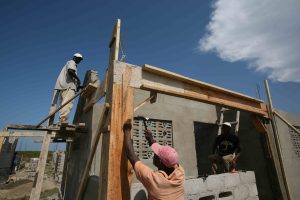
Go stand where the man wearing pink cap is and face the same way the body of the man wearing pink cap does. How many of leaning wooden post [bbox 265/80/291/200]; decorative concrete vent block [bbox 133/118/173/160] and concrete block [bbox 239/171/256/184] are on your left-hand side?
0

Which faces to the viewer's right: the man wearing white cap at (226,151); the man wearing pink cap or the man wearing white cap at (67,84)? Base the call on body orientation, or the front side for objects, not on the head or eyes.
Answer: the man wearing white cap at (67,84)

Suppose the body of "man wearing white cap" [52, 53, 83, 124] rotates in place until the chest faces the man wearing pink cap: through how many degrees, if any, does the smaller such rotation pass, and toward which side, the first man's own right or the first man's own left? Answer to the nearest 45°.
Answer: approximately 90° to the first man's own right

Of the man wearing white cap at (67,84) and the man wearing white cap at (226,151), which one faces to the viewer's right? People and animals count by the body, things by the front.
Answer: the man wearing white cap at (67,84)

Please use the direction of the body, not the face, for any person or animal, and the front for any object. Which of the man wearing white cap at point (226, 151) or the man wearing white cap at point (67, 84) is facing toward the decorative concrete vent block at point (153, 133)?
the man wearing white cap at point (67, 84)

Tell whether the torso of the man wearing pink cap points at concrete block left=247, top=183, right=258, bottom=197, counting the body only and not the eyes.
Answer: no

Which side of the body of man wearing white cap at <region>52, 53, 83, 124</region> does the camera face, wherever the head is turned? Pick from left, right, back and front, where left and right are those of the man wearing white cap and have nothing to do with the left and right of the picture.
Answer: right

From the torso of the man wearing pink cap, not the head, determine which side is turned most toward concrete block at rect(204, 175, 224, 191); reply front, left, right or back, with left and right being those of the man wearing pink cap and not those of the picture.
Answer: right

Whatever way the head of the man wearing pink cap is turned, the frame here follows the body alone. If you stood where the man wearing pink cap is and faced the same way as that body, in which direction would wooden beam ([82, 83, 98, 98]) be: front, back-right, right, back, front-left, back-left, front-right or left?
front

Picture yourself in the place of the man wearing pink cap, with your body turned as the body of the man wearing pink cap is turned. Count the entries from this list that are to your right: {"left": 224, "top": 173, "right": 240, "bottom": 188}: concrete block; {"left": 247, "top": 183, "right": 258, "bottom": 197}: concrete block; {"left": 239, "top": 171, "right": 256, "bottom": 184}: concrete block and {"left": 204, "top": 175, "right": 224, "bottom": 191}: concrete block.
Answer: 4

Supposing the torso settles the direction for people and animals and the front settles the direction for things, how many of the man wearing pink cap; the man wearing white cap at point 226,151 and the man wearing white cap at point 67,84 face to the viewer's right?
1

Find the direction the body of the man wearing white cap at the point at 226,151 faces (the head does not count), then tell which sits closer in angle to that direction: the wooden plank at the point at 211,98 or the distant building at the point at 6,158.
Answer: the wooden plank

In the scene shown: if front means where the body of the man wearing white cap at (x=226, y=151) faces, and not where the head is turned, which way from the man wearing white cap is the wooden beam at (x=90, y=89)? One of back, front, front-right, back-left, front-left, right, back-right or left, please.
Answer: front-right

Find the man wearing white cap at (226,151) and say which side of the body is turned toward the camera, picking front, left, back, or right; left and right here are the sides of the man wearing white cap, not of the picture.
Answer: front

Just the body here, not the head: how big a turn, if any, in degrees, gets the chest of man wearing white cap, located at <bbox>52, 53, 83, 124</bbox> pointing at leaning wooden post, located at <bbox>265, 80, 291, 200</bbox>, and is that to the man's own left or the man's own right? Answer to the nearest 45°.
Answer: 0° — they already face it

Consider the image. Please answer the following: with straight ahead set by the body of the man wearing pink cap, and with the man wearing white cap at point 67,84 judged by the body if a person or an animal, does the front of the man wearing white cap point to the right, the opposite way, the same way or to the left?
to the right

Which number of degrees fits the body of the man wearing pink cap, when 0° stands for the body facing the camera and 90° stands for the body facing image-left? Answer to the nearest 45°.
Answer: approximately 135°

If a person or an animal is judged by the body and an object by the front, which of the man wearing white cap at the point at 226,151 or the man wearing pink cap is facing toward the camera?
the man wearing white cap
